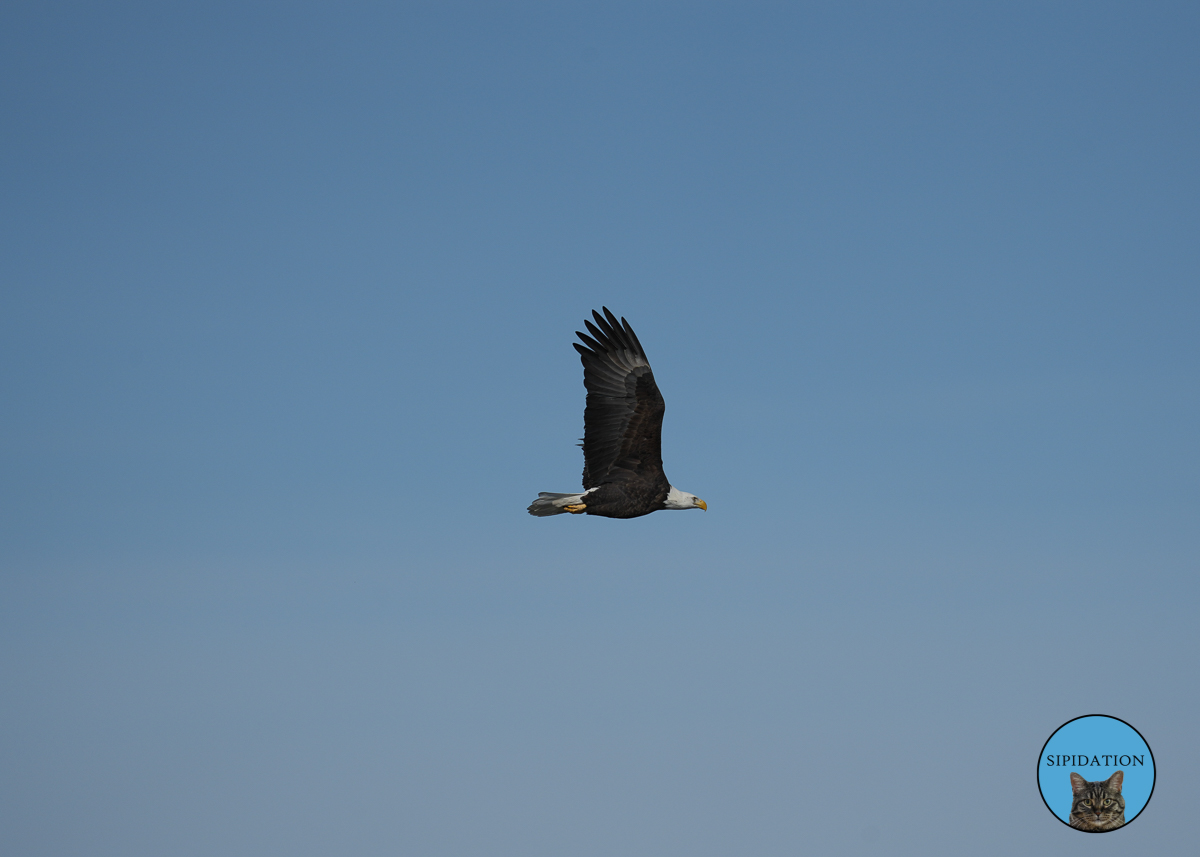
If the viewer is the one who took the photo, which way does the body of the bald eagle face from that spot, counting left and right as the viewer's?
facing to the right of the viewer
